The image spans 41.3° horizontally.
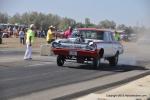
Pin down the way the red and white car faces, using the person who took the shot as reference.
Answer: facing the viewer and to the left of the viewer
